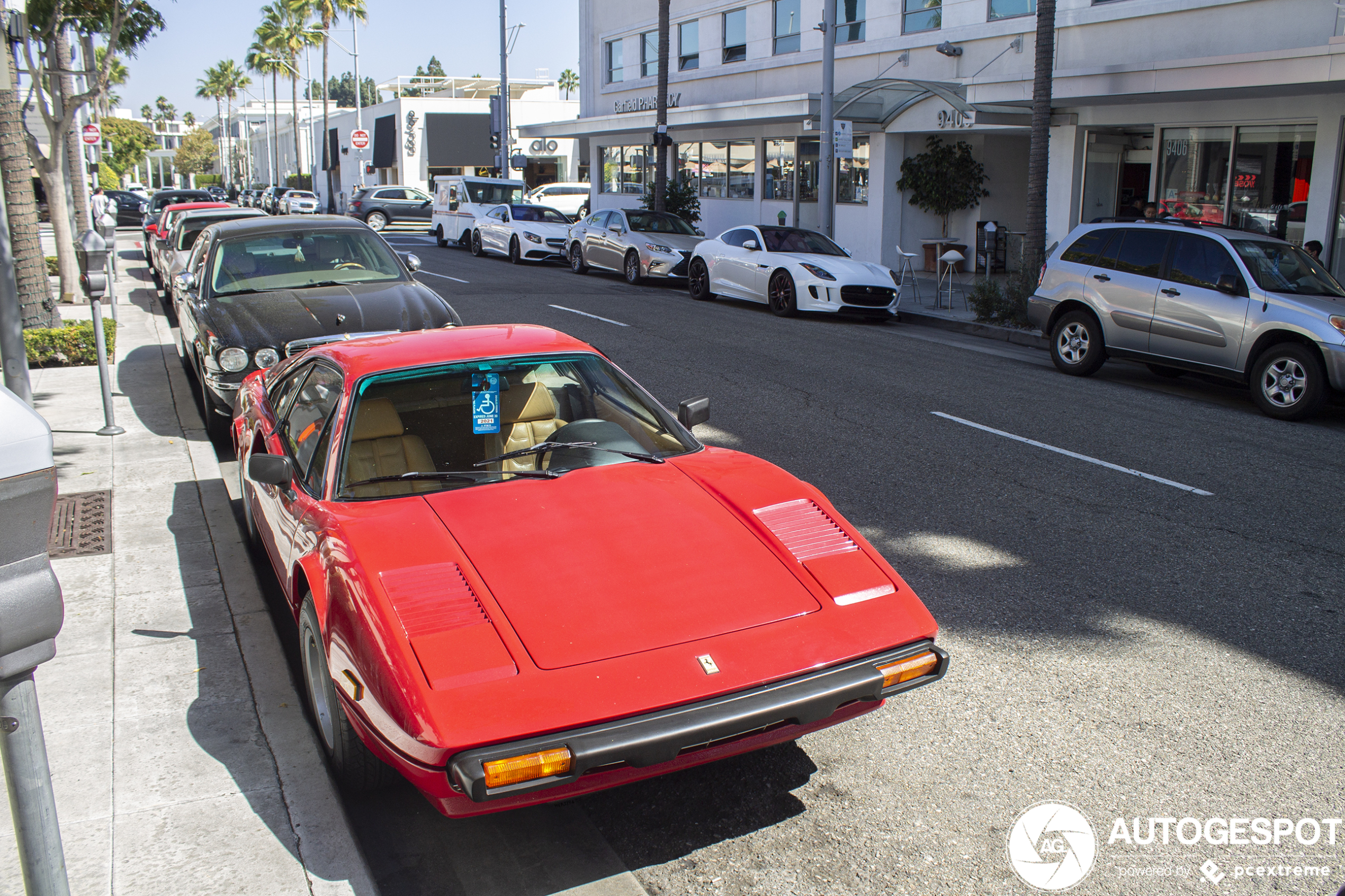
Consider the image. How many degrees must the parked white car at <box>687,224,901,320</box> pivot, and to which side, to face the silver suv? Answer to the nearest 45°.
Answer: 0° — it already faces it

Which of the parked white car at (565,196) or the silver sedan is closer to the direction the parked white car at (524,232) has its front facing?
the silver sedan

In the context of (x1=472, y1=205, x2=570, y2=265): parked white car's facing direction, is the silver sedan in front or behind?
in front

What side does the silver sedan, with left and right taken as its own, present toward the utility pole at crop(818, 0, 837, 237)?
front

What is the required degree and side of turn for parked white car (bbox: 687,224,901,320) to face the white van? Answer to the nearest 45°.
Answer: approximately 180°

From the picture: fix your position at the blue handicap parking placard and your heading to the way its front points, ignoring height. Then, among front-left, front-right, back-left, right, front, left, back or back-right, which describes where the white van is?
back

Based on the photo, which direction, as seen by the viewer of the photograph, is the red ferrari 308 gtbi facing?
facing the viewer and to the right of the viewer

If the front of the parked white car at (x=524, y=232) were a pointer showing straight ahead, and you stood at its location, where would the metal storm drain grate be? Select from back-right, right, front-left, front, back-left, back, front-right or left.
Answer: front-right

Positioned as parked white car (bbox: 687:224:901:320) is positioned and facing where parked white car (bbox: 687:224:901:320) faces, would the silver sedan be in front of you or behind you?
behind

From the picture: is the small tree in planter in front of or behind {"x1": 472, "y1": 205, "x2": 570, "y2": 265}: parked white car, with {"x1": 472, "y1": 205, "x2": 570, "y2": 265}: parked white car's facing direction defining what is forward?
in front

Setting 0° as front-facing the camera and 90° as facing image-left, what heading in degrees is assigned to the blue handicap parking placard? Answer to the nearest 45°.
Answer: approximately 0°

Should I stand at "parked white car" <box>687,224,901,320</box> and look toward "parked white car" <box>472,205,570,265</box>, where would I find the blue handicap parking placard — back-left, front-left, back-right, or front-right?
back-left

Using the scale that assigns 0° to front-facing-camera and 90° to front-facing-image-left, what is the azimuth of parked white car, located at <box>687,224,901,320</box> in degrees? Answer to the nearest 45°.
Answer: approximately 315°

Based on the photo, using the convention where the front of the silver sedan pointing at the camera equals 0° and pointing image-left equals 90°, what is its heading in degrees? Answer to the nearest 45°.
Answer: approximately 315°

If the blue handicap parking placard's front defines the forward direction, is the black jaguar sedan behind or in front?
behind

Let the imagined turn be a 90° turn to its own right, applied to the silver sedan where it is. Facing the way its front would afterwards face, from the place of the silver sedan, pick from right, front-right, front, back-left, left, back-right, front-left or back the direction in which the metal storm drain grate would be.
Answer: front-left
